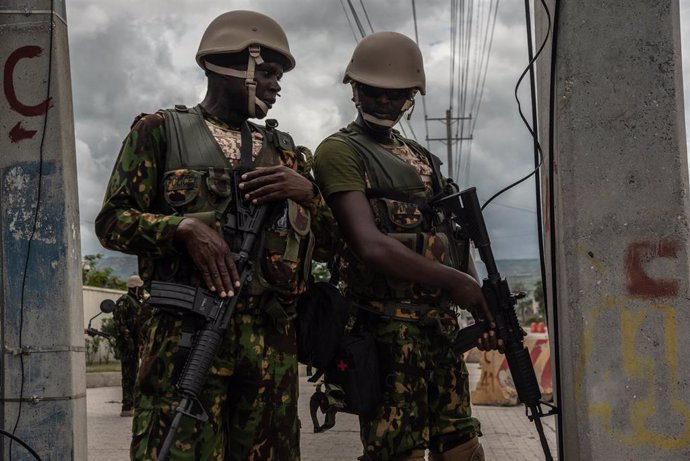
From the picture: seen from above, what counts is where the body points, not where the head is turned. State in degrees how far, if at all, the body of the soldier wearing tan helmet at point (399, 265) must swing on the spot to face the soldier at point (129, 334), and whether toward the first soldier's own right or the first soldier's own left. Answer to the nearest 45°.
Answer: approximately 180°

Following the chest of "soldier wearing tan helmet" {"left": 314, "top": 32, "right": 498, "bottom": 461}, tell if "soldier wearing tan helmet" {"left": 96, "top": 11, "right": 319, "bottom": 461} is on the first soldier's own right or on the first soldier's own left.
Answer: on the first soldier's own right

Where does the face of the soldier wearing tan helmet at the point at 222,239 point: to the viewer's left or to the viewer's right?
to the viewer's right
